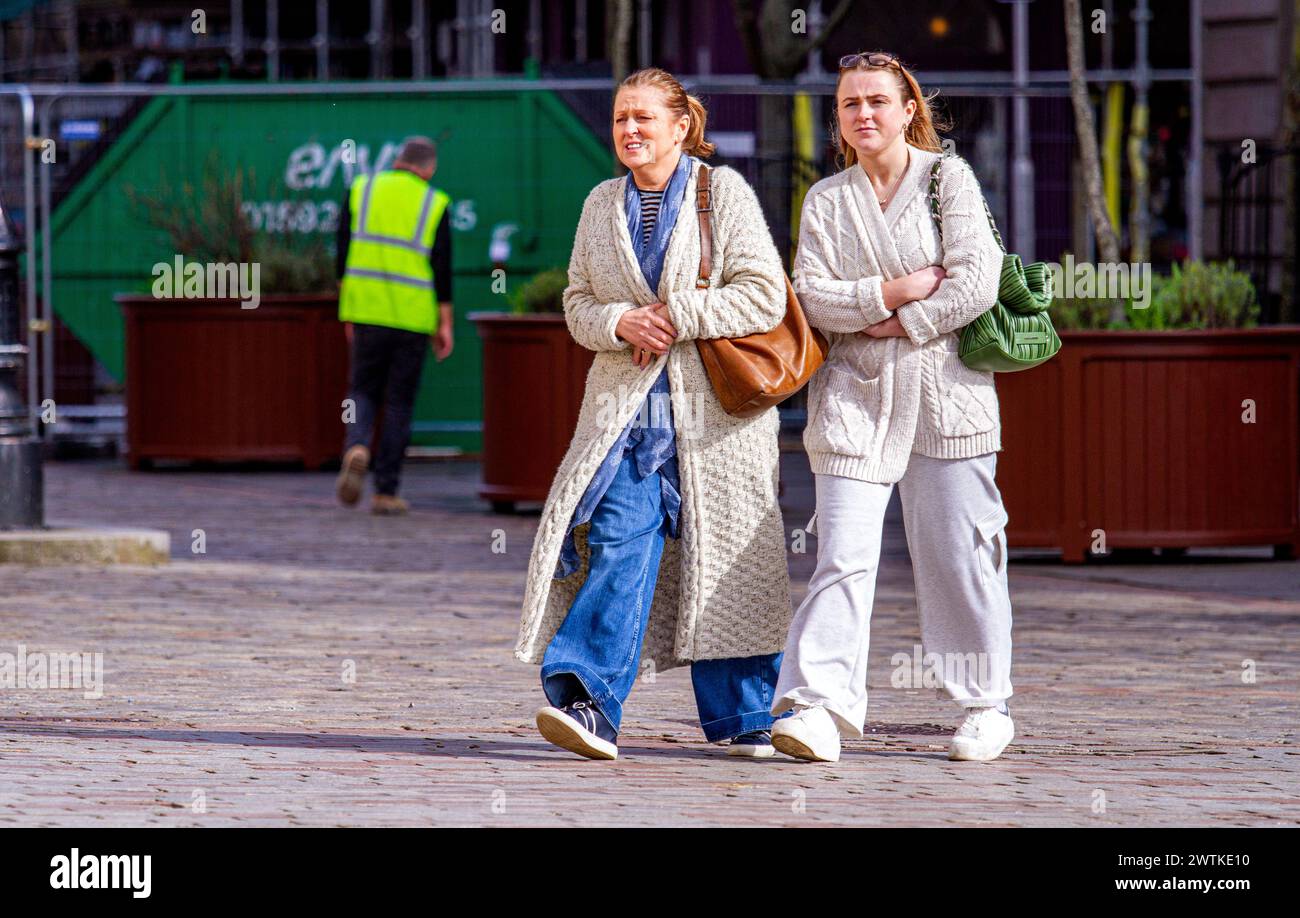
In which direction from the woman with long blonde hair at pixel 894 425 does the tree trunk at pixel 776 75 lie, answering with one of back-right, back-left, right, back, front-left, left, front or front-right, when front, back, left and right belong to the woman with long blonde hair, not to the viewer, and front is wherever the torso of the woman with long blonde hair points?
back-right

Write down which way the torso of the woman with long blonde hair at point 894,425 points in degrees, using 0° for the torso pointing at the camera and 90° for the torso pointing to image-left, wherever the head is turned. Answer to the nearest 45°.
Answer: approximately 45°

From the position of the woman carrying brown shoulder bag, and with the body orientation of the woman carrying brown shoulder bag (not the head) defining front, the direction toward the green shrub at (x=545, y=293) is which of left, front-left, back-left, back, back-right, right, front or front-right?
back-right

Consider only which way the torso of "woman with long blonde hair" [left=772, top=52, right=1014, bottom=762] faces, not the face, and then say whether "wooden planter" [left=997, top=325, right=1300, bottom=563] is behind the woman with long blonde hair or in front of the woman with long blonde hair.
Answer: behind

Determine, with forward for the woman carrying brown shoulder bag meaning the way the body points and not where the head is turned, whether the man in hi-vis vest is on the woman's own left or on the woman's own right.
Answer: on the woman's own right

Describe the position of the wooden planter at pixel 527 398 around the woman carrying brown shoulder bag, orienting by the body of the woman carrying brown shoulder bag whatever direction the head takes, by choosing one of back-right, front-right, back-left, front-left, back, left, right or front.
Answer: back-right

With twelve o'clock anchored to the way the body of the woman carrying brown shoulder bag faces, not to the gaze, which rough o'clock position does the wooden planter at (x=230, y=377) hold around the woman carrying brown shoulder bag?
The wooden planter is roughly at 4 o'clock from the woman carrying brown shoulder bag.
